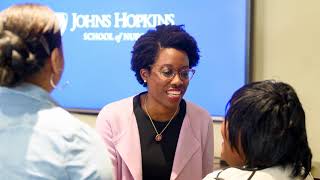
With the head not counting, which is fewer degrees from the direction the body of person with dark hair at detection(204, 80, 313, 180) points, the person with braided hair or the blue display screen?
the blue display screen

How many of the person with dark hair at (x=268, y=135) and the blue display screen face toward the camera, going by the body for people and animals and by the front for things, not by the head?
1

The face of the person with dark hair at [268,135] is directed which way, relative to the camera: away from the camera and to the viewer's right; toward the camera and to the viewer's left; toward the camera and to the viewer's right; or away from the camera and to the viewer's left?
away from the camera and to the viewer's left

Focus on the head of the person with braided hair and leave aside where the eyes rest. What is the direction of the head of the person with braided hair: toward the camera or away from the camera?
away from the camera

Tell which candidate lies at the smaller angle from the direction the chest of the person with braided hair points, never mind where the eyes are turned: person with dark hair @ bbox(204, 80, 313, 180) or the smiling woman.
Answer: the smiling woman

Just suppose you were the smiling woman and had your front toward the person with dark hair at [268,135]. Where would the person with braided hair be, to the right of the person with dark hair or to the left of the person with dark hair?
right

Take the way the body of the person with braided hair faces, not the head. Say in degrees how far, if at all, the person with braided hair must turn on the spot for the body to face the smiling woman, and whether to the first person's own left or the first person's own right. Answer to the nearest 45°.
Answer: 0° — they already face them

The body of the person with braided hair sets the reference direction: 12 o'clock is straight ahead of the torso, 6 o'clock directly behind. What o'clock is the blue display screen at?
The blue display screen is roughly at 11 o'clock from the person with braided hair.

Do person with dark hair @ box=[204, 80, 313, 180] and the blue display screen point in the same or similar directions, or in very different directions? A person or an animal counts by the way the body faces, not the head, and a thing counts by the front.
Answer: very different directions

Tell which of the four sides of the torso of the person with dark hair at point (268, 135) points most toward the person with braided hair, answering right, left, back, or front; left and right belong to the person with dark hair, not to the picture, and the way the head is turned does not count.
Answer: left

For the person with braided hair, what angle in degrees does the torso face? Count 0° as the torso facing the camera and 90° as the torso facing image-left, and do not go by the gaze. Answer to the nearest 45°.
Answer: approximately 225°

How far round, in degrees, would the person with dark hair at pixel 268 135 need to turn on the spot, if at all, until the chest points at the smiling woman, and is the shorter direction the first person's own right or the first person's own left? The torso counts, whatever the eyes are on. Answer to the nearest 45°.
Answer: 0° — they already face them
